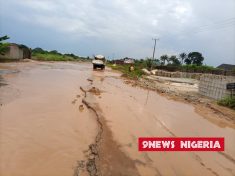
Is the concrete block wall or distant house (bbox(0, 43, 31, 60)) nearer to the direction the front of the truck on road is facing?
the concrete block wall

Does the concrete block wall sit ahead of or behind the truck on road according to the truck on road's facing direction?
ahead

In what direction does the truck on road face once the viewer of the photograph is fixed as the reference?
facing the viewer

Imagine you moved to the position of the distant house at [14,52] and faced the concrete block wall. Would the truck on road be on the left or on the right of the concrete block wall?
left

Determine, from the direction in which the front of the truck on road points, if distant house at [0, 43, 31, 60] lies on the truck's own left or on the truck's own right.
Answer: on the truck's own right
